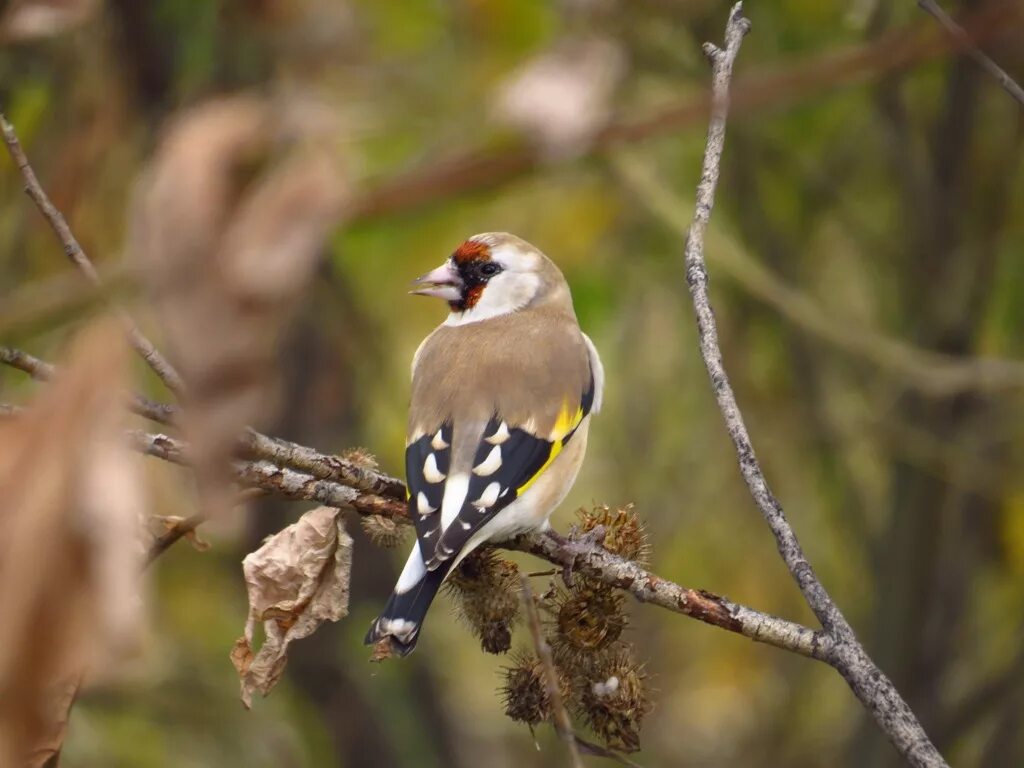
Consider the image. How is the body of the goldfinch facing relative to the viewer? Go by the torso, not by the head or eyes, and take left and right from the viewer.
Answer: facing away from the viewer and to the right of the viewer

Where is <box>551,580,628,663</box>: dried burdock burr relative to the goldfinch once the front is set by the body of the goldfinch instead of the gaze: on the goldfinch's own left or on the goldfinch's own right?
on the goldfinch's own right

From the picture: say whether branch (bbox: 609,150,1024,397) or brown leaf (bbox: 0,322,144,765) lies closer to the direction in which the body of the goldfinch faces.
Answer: the branch

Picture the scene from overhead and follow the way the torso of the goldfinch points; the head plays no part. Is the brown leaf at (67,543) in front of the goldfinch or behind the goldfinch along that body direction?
behind

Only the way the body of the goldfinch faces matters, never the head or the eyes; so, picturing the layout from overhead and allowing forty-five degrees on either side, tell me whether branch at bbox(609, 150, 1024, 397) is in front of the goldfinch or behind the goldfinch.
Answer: in front
